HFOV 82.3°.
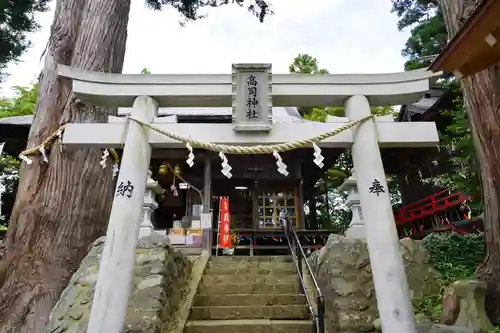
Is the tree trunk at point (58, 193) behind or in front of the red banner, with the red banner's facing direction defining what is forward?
in front

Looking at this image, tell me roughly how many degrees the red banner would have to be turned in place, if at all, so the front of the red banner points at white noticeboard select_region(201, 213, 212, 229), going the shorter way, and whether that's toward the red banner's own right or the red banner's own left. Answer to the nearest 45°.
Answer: approximately 45° to the red banner's own right

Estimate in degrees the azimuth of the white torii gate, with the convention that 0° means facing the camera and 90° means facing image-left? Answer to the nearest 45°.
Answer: approximately 0°

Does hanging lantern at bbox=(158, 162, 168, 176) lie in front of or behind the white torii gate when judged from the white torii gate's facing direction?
behind

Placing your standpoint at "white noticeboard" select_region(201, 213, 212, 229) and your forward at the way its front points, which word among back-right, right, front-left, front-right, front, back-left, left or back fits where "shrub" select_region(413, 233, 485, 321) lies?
front-left

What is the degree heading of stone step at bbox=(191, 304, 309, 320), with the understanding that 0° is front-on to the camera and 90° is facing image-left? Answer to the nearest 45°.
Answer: approximately 0°

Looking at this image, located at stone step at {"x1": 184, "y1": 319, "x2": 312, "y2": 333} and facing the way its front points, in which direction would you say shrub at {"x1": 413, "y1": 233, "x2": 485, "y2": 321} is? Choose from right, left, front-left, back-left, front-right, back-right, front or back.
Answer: left
